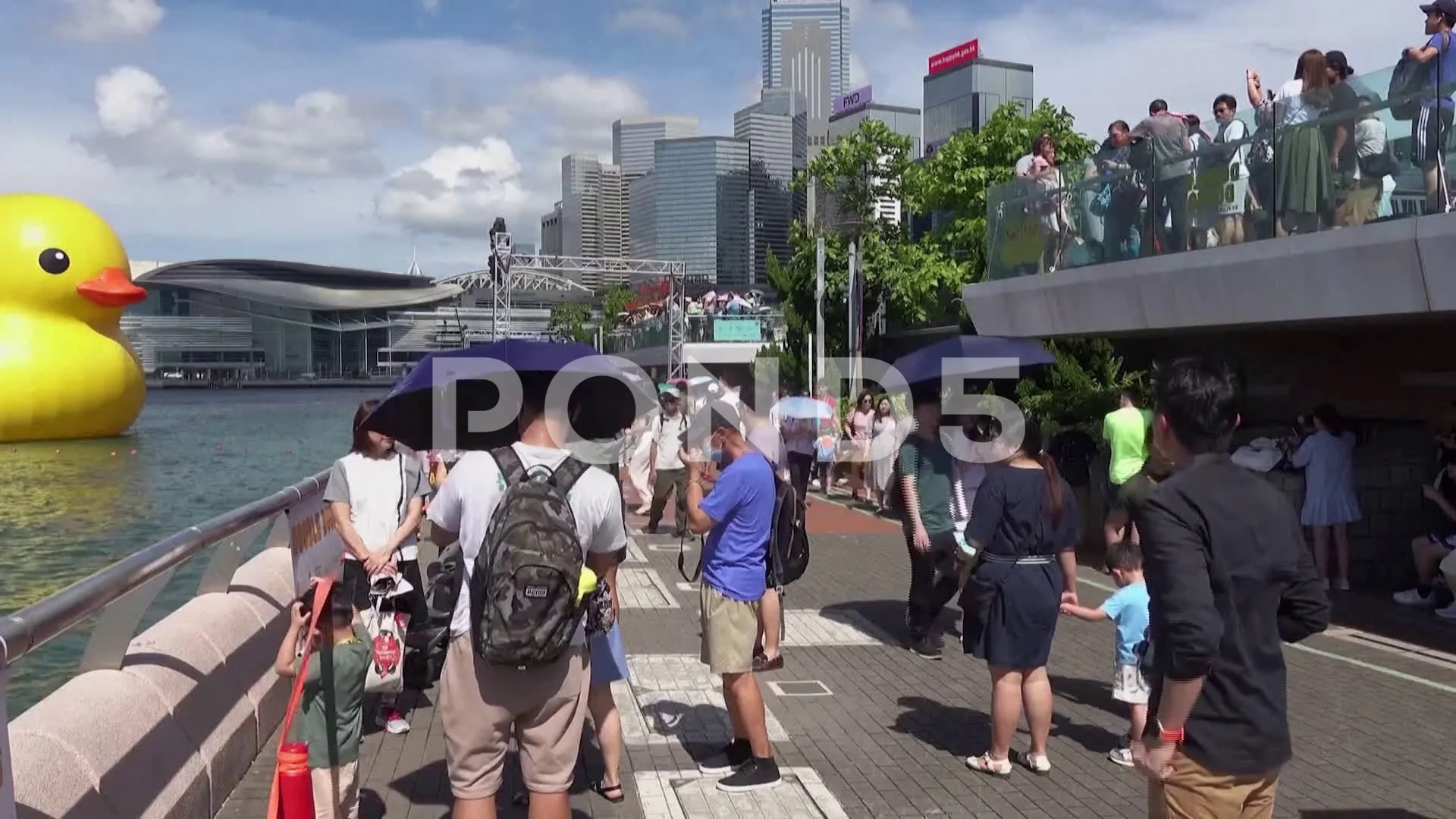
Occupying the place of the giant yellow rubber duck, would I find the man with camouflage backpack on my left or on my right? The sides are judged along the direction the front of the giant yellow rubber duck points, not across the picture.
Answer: on my right

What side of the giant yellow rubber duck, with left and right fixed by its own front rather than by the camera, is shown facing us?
right

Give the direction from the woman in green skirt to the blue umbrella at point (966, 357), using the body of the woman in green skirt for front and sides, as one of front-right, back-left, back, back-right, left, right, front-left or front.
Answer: left

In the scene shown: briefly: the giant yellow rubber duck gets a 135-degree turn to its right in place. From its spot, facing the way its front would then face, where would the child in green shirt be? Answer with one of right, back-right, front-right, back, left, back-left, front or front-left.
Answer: front-left

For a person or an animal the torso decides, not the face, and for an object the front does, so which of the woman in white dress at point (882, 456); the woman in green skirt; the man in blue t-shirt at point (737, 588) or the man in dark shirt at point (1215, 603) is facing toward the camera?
the woman in white dress

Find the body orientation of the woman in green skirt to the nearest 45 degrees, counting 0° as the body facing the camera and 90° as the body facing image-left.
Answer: approximately 135°

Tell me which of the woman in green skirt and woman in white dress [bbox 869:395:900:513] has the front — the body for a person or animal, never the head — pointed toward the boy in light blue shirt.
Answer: the woman in white dress

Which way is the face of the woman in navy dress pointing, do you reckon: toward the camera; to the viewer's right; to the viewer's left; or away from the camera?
away from the camera

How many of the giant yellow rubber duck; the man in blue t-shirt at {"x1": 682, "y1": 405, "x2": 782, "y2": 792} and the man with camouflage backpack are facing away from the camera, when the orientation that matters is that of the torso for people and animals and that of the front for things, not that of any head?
1

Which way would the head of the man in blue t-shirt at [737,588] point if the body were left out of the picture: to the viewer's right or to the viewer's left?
to the viewer's left

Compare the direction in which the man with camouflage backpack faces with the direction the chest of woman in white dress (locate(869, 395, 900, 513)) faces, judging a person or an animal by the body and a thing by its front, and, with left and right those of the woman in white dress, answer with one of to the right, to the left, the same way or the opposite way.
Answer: the opposite way

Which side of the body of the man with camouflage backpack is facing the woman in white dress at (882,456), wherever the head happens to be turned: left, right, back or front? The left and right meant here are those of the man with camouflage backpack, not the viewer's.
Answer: front

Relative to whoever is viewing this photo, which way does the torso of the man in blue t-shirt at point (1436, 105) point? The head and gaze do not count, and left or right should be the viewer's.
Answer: facing to the left of the viewer

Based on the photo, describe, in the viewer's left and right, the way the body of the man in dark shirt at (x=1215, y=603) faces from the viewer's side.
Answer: facing away from the viewer and to the left of the viewer

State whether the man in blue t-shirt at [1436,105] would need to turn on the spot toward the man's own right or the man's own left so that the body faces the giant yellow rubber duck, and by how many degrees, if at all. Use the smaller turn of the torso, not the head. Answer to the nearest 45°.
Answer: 0° — they already face it

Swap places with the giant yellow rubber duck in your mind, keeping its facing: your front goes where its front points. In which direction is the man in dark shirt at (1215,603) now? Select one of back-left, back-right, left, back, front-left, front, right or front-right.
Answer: right
